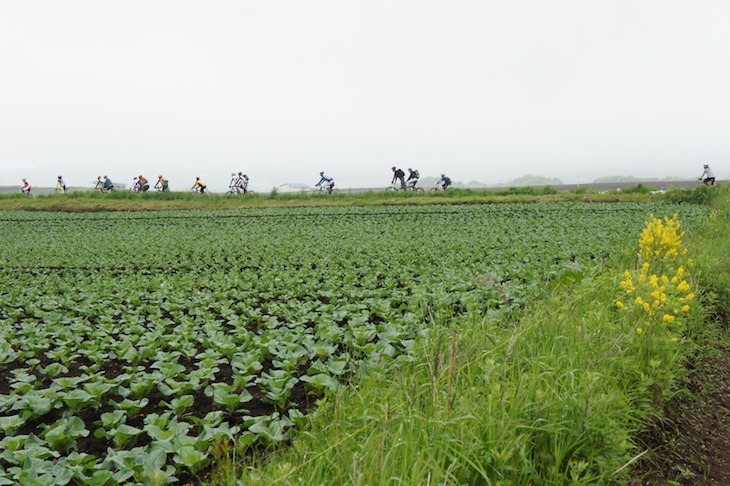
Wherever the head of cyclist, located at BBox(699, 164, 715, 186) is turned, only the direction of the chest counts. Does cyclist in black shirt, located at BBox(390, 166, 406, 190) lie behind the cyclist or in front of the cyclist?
in front

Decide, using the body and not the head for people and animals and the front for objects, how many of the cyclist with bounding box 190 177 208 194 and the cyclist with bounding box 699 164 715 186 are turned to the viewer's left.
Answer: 2

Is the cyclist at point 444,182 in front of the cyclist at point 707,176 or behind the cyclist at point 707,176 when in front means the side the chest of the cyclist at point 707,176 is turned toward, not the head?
in front

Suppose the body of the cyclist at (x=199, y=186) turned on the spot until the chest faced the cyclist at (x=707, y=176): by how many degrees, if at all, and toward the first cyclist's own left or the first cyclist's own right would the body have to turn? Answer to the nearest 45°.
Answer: approximately 135° to the first cyclist's own left

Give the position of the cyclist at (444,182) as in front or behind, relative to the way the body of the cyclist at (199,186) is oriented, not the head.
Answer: behind

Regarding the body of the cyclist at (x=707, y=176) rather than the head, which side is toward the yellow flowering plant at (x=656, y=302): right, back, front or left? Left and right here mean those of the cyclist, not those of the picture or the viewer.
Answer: left

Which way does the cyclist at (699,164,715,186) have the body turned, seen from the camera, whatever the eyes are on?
to the viewer's left

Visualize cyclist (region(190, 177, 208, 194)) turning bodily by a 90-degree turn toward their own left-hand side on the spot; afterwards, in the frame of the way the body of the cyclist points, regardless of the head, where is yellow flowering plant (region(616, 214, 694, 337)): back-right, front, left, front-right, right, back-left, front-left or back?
front

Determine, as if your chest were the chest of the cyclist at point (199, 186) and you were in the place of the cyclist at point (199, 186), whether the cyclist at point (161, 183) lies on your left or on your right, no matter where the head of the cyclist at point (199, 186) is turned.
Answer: on your right

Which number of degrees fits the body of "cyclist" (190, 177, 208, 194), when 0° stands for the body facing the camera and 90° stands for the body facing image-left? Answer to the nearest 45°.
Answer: approximately 90°
